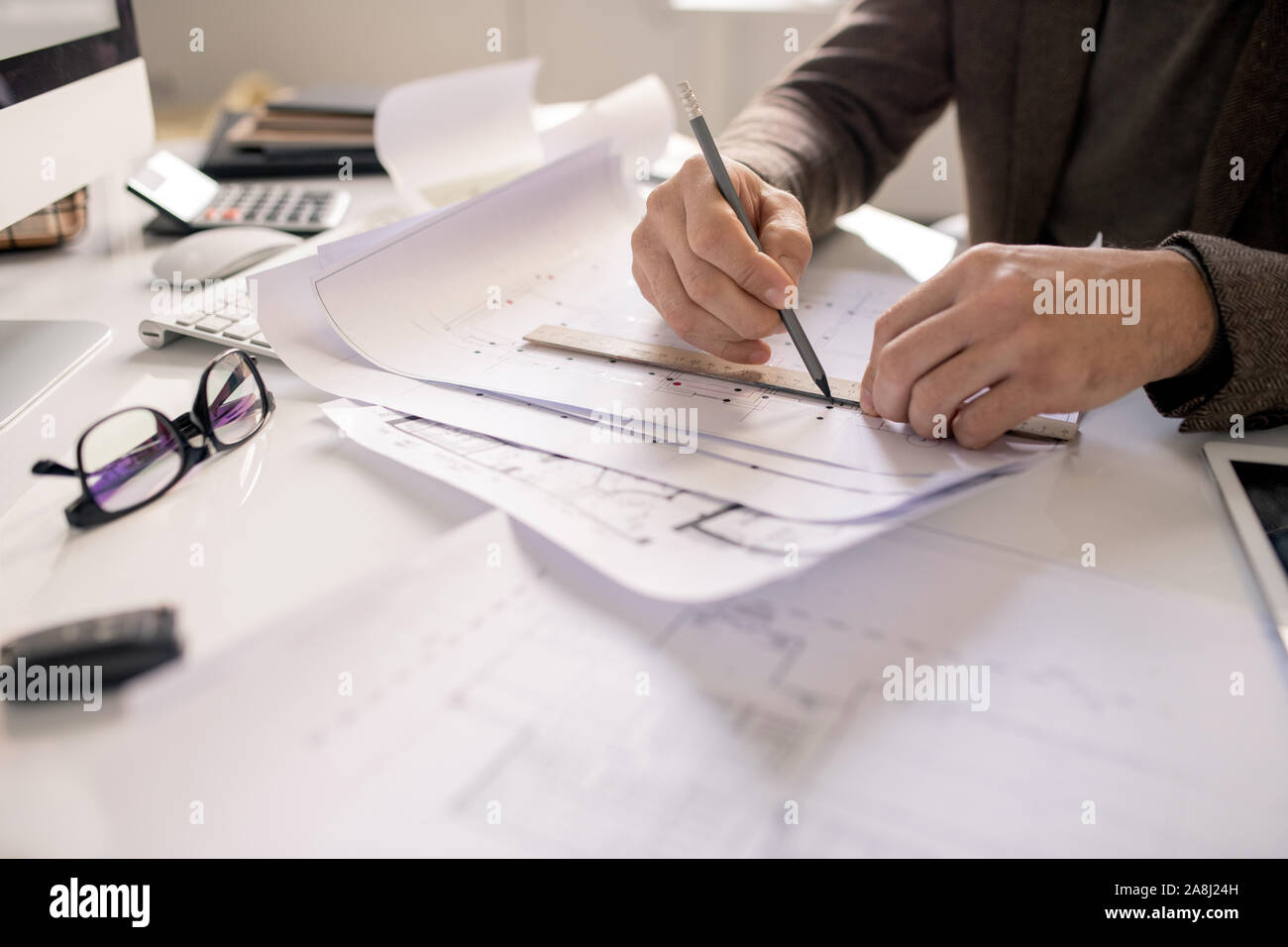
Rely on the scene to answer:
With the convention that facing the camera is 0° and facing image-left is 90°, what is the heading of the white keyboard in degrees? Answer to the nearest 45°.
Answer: approximately 315°

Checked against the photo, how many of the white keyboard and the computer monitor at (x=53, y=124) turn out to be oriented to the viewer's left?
0

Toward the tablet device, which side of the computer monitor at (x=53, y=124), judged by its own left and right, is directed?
front

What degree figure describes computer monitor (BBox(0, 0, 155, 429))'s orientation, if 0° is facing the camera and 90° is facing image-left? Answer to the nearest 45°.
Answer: approximately 315°
